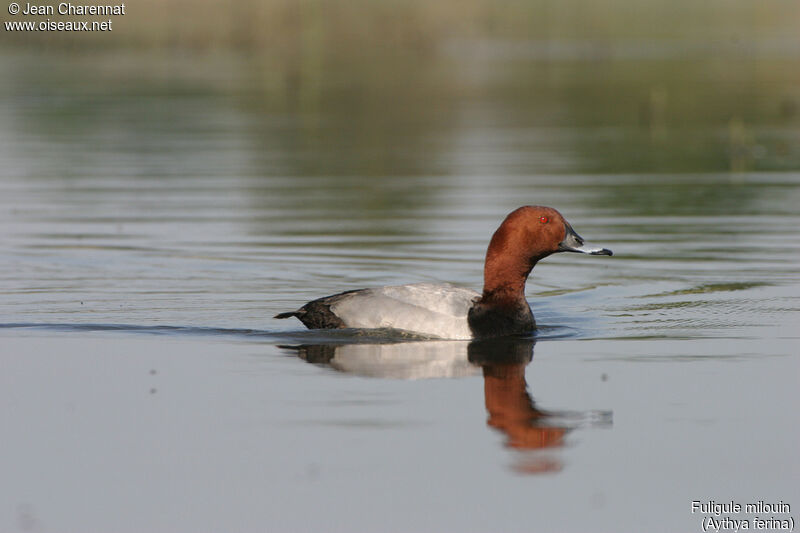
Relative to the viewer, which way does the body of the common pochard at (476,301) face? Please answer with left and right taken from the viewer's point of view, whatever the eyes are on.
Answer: facing to the right of the viewer
